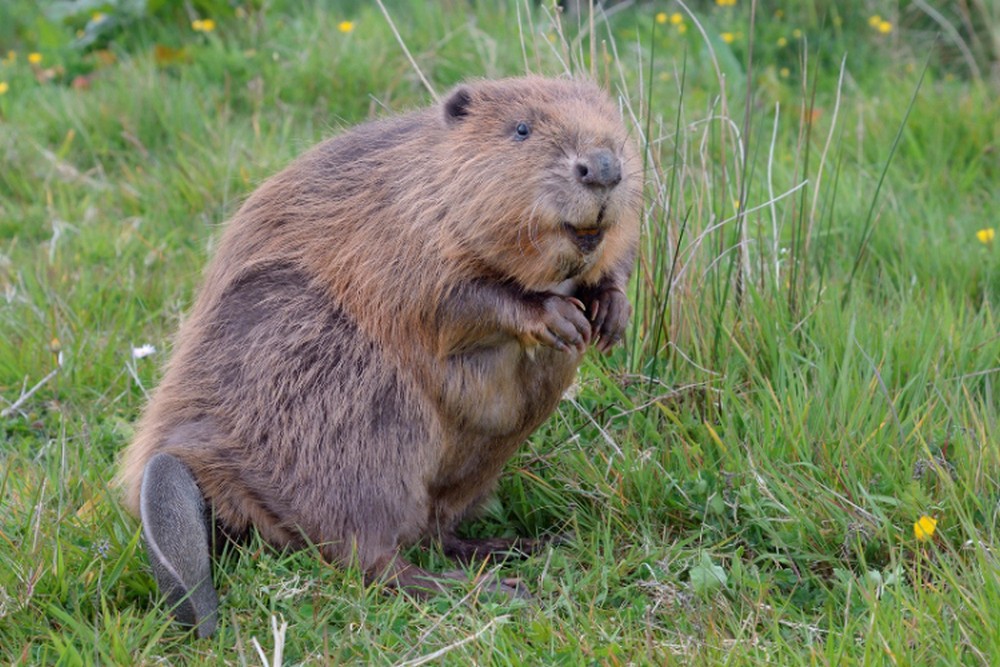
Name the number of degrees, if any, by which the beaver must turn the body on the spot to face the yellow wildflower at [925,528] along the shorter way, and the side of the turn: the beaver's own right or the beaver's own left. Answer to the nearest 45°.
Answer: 0° — it already faces it

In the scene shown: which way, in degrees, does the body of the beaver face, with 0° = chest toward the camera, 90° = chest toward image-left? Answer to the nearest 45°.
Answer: approximately 315°
